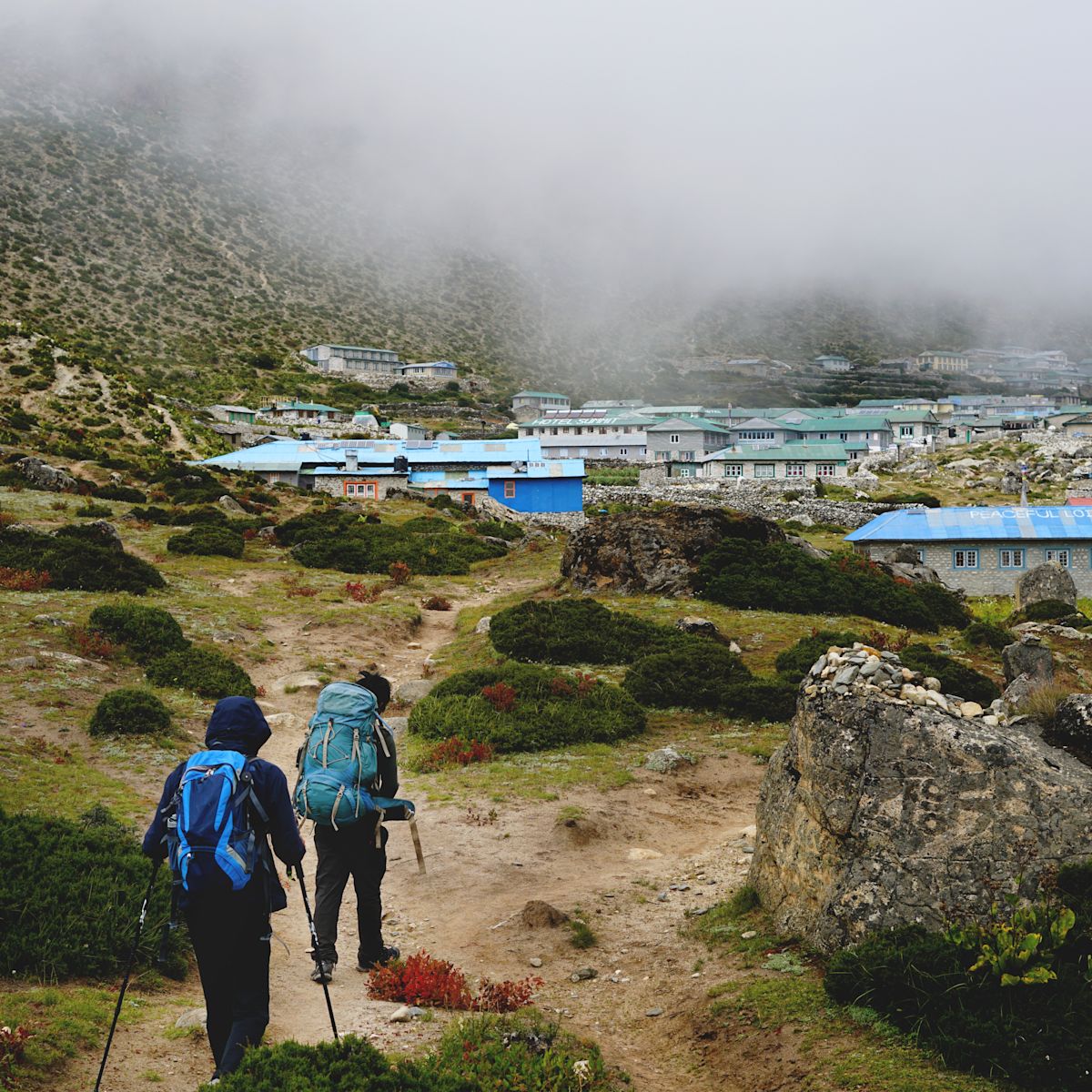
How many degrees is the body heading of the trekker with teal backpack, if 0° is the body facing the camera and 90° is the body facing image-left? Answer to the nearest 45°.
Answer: approximately 225°

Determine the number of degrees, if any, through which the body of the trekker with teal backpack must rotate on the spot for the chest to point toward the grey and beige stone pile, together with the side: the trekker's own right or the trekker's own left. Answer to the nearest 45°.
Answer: approximately 45° to the trekker's own right

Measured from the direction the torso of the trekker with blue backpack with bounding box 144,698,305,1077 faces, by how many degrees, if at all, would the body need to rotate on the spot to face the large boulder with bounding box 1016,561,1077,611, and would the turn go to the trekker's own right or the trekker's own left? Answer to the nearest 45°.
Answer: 0° — they already face it

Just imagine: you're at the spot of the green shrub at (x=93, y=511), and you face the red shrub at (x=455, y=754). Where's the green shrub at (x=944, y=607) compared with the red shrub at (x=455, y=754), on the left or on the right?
left

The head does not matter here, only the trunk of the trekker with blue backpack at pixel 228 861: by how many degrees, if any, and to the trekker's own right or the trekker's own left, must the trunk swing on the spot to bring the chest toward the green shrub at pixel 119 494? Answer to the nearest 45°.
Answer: approximately 45° to the trekker's own left

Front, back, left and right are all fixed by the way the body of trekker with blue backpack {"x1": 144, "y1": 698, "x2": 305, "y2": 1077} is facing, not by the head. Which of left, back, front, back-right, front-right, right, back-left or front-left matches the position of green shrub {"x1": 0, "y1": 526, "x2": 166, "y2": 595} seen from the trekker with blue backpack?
front-left

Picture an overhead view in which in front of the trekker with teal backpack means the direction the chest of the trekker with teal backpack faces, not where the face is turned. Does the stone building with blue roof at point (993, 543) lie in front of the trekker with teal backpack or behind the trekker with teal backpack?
in front

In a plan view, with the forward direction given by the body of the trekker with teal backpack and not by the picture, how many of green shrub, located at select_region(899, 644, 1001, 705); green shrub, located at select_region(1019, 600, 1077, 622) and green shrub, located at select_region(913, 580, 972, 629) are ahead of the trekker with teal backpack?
3

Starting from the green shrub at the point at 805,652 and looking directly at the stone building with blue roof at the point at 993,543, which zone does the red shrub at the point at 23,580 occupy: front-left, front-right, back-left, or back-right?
back-left

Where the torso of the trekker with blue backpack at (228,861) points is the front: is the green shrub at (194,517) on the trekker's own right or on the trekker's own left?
on the trekker's own left

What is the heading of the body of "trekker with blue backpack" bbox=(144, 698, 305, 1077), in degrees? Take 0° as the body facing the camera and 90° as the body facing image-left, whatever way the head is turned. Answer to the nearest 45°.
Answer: approximately 225°
